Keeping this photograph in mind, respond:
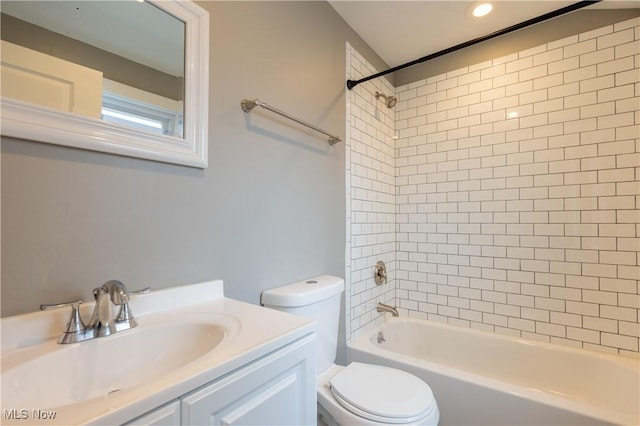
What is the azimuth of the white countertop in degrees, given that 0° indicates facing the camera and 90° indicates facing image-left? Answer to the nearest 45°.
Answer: approximately 315°

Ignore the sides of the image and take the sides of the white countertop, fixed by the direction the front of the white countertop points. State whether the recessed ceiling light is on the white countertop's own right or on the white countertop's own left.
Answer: on the white countertop's own left

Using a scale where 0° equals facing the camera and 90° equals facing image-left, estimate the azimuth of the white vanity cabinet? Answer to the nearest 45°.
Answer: approximately 315°

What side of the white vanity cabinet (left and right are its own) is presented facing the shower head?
left

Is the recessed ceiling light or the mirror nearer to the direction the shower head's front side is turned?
the recessed ceiling light

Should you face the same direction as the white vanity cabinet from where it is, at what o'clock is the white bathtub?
The white bathtub is roughly at 10 o'clock from the white vanity cabinet.
